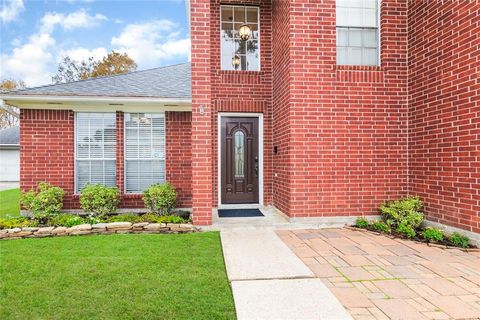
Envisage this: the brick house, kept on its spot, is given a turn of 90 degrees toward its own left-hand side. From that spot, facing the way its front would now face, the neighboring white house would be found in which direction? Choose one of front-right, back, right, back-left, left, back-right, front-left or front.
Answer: back-left

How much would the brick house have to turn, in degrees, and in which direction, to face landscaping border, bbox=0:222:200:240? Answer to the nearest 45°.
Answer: approximately 90° to its right

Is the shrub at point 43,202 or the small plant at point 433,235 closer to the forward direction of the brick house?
the small plant

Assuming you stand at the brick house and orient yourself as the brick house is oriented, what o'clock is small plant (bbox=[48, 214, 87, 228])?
The small plant is roughly at 3 o'clock from the brick house.

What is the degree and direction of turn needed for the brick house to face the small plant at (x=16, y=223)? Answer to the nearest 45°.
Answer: approximately 90° to its right

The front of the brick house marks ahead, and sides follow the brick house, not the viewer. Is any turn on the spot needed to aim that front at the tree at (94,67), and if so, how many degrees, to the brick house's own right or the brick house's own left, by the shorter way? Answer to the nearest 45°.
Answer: approximately 135° to the brick house's own right

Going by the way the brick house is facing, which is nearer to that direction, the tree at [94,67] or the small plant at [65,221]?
the small plant

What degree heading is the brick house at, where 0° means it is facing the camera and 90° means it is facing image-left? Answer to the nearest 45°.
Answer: approximately 0°
